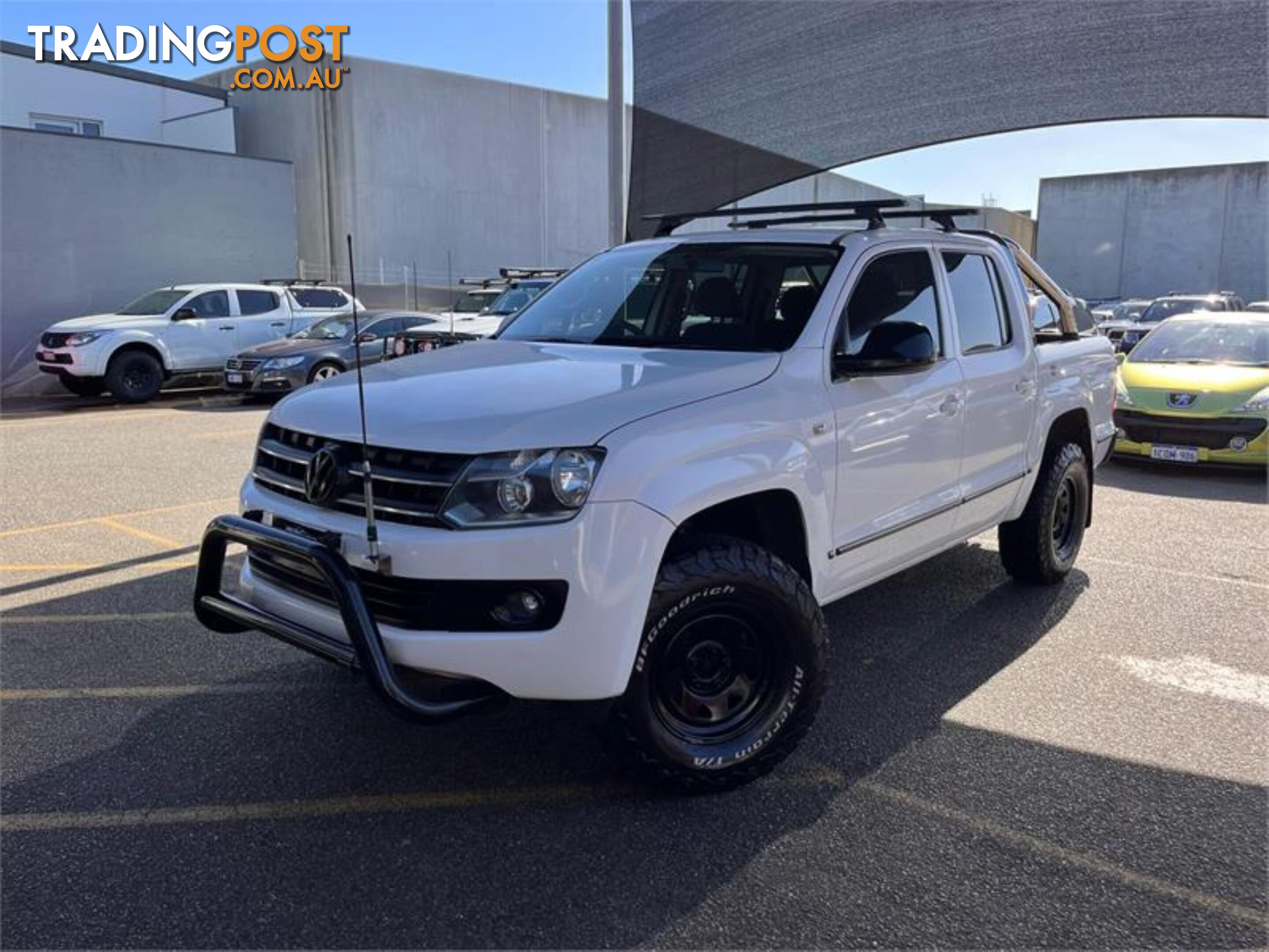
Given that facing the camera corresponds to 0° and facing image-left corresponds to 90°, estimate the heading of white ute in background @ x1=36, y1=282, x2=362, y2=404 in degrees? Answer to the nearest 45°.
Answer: approximately 45°

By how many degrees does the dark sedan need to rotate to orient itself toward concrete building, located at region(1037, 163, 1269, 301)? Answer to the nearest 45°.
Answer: approximately 180°

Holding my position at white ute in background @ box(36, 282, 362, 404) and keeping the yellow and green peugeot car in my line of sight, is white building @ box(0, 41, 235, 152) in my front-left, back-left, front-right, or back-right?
back-left

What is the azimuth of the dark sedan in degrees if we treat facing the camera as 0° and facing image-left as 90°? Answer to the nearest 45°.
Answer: approximately 45°

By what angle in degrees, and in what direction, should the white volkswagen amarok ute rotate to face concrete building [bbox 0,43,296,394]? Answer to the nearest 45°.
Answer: approximately 90° to its right

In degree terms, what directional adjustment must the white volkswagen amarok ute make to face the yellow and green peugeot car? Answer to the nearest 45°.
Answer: approximately 180°

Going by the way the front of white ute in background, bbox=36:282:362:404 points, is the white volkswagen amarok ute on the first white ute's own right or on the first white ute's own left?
on the first white ute's own left
